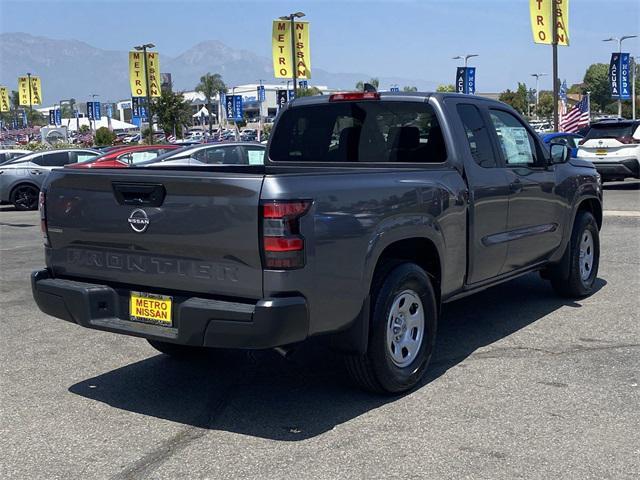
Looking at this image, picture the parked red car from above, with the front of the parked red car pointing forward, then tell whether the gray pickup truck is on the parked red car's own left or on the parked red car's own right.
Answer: on the parked red car's own left

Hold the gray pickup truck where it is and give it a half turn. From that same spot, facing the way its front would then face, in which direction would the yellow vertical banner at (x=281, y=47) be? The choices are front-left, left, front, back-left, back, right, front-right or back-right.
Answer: back-right

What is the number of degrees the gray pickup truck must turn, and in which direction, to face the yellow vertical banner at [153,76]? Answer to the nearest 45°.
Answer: approximately 45° to its left

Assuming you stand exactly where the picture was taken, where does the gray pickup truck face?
facing away from the viewer and to the right of the viewer

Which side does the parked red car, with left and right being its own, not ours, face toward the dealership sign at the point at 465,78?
back

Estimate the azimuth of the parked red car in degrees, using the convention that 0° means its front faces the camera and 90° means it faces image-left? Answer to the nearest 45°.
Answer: approximately 45°
